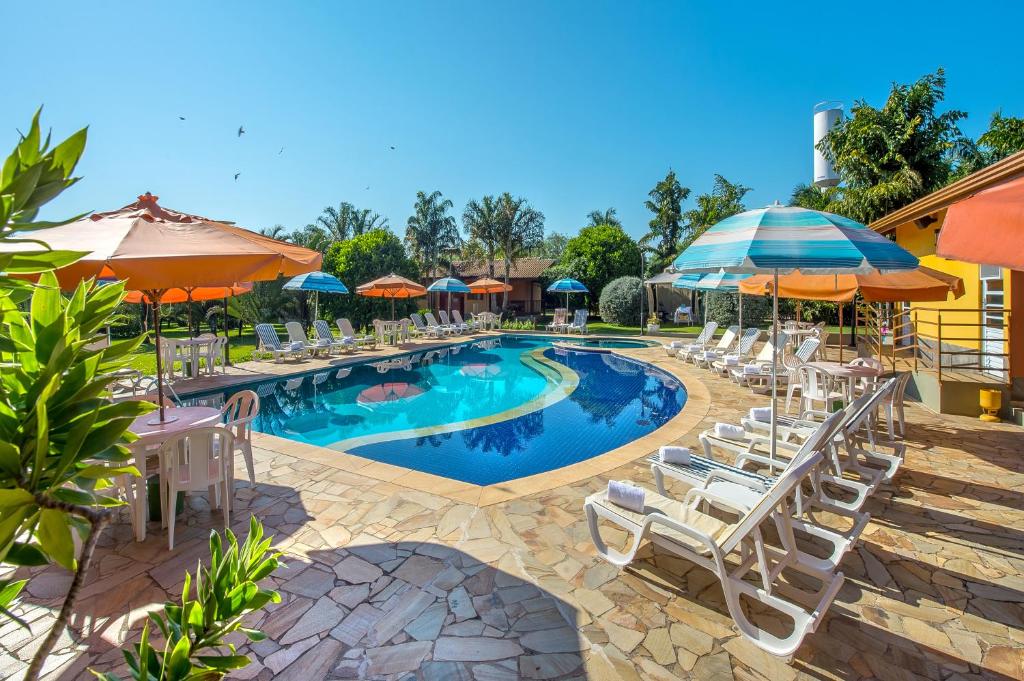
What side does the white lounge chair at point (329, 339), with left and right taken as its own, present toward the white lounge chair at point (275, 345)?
right

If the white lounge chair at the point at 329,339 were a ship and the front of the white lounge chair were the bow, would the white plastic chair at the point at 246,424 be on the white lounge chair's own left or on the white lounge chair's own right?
on the white lounge chair's own right

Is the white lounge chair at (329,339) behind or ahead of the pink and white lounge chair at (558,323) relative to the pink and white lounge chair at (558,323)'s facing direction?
ahead

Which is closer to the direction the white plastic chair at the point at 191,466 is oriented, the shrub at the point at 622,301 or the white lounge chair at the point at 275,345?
the white lounge chair

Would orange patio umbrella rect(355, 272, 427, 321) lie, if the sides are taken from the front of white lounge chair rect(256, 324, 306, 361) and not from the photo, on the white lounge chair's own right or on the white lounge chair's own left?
on the white lounge chair's own left

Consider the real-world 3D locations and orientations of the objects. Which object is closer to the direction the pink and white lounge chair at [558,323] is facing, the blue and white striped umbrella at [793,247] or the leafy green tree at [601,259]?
the blue and white striped umbrella

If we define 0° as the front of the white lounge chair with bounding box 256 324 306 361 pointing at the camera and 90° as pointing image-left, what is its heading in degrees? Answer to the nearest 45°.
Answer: approximately 315°

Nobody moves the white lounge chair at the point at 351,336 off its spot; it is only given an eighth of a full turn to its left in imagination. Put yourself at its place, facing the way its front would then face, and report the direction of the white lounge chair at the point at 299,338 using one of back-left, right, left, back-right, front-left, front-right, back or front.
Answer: back-right

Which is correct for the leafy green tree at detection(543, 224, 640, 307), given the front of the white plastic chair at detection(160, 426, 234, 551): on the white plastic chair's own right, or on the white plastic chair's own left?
on the white plastic chair's own right

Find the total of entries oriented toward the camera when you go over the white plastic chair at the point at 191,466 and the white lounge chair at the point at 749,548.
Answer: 0

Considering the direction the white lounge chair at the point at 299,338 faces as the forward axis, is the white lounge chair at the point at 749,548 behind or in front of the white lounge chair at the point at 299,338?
in front
